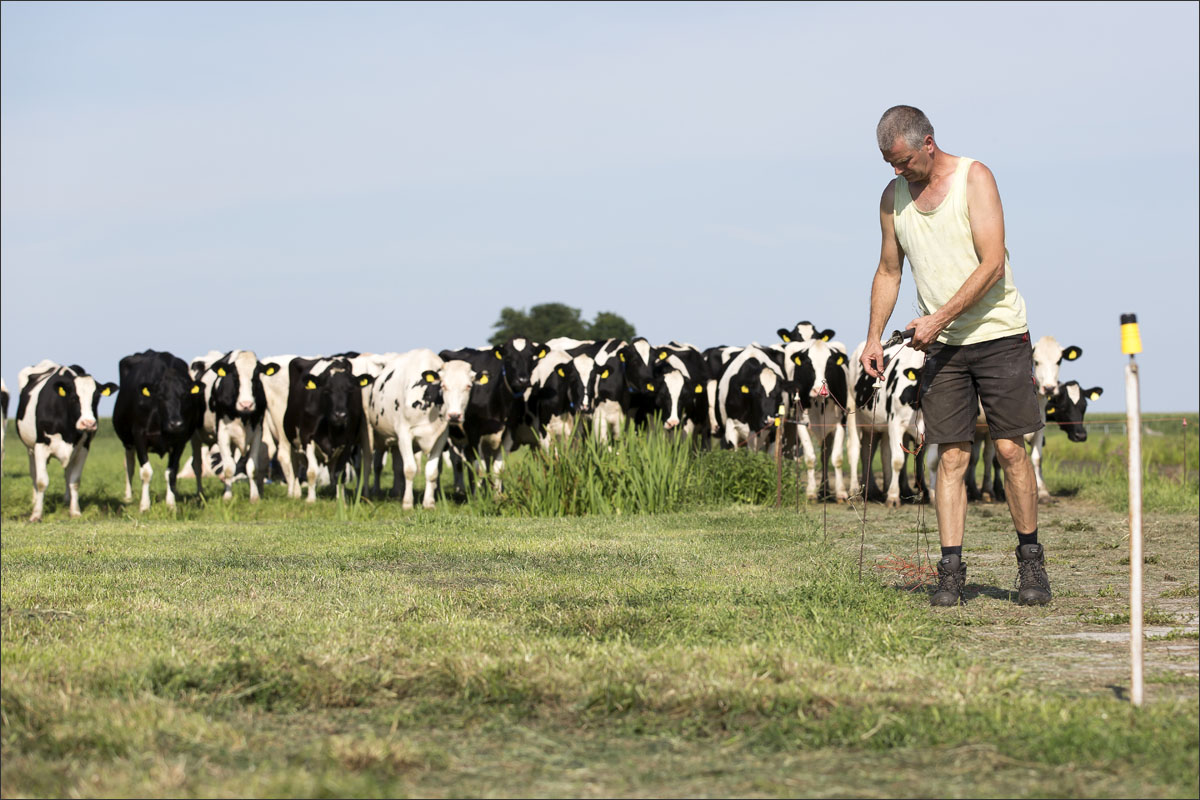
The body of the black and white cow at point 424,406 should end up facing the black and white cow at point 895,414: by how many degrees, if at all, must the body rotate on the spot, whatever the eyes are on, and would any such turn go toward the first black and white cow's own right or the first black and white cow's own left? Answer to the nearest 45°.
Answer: approximately 45° to the first black and white cow's own left

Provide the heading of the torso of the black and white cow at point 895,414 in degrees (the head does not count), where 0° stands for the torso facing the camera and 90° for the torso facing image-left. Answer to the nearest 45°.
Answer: approximately 315°

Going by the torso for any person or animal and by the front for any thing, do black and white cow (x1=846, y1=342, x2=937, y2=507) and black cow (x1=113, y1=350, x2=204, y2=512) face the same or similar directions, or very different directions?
same or similar directions

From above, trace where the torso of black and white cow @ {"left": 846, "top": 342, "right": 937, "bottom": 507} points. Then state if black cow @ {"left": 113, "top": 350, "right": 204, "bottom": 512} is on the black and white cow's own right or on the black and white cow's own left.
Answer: on the black and white cow's own right

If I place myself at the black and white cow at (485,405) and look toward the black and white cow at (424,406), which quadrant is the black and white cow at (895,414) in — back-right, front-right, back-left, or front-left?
back-left

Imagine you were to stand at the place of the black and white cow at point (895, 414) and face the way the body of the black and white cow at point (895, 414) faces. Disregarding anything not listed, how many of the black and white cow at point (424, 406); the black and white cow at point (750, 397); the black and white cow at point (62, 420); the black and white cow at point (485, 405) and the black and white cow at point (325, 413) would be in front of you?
0

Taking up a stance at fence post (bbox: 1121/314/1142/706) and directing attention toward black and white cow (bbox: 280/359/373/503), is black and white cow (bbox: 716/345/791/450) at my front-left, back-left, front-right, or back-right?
front-right

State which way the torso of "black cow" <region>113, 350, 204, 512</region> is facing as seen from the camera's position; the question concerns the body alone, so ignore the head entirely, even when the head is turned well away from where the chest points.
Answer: toward the camera

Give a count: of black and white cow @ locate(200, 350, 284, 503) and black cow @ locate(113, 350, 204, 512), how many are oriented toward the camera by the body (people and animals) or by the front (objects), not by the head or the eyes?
2

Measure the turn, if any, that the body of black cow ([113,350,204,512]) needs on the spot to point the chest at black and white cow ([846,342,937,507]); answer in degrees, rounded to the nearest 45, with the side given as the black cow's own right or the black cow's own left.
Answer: approximately 45° to the black cow's own left

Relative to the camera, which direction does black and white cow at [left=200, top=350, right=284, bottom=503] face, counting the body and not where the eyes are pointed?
toward the camera

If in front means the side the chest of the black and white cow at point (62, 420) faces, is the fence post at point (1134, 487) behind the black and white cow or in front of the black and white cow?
in front

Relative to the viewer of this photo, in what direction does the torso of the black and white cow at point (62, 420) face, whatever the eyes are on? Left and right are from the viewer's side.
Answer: facing the viewer and to the right of the viewer

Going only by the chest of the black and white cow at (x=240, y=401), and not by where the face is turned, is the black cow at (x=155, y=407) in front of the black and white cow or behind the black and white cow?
in front

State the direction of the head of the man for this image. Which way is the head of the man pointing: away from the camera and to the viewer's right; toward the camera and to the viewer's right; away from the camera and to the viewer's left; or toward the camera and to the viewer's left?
toward the camera and to the viewer's left
